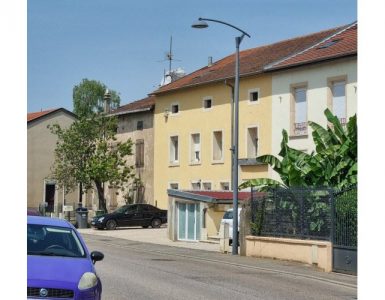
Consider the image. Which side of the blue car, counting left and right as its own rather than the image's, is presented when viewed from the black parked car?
back

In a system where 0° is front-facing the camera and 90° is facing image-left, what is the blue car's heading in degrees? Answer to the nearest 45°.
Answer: approximately 0°

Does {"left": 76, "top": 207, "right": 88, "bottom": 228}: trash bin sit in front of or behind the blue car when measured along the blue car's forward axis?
behind

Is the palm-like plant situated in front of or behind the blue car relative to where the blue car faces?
behind

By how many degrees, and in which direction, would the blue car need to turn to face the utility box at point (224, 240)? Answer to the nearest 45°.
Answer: approximately 180°
